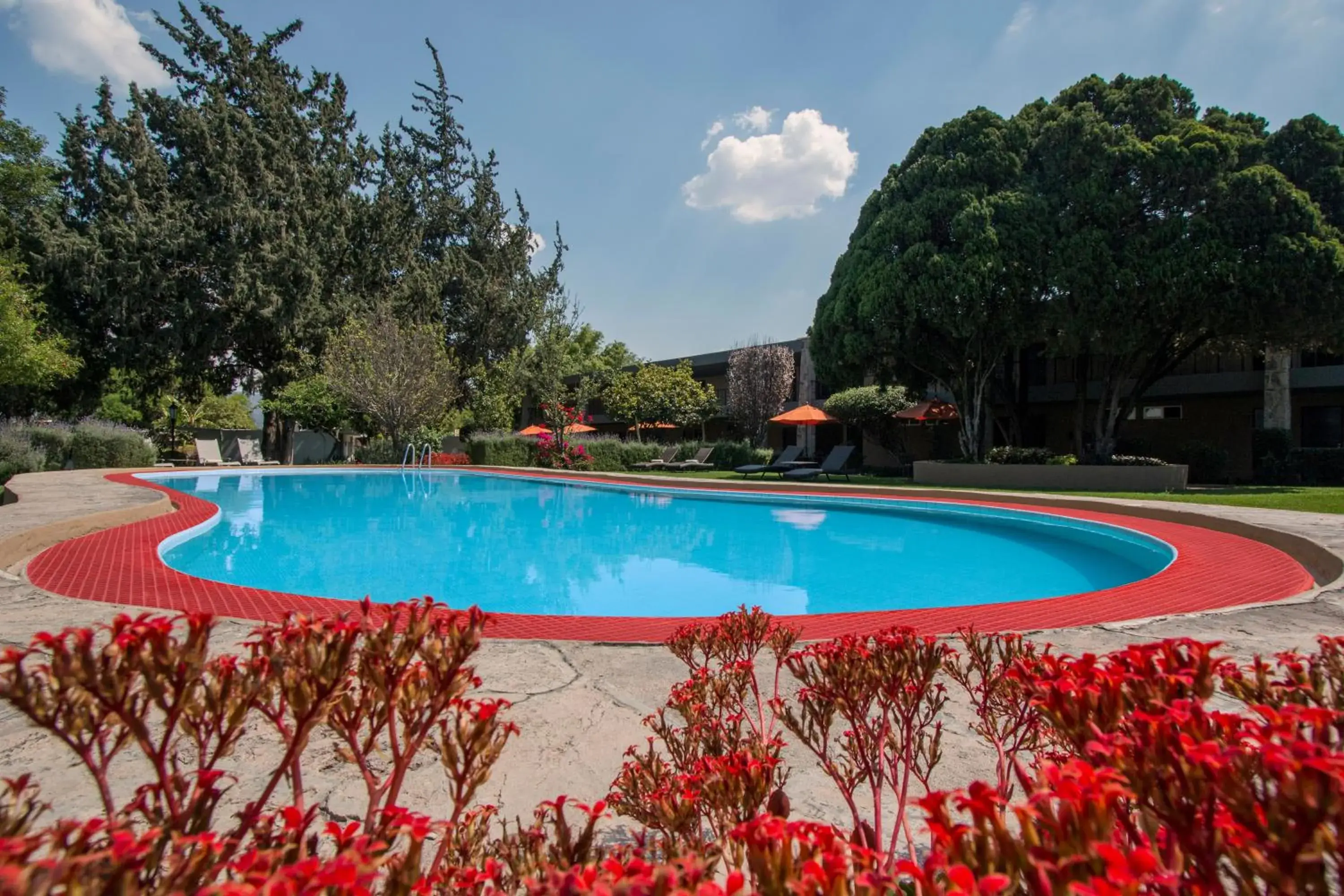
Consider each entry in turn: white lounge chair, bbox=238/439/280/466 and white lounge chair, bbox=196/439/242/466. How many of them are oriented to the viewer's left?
0

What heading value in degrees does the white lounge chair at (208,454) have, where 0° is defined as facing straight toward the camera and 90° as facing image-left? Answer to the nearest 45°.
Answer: approximately 315°

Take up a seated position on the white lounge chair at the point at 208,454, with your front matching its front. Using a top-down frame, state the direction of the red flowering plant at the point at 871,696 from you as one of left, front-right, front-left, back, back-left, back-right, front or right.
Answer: front-right

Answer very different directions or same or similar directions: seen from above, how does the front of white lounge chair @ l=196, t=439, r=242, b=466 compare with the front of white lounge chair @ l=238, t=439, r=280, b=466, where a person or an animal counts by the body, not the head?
same or similar directions

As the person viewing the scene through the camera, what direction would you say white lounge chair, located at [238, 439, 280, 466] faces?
facing the viewer and to the right of the viewer
